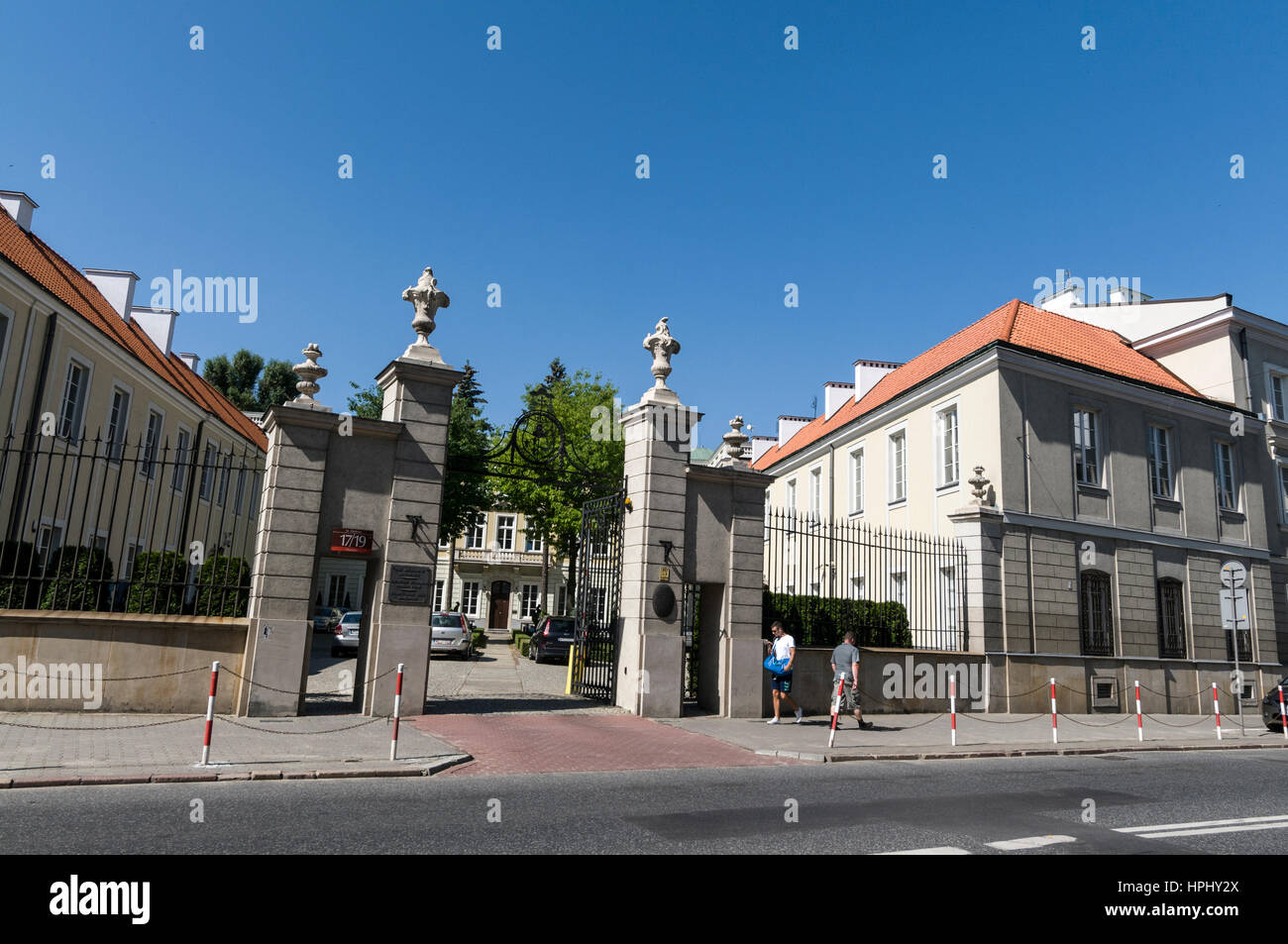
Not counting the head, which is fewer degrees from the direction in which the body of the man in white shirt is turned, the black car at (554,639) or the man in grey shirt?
the black car

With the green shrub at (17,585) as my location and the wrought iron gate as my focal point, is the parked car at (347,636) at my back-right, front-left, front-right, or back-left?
front-left

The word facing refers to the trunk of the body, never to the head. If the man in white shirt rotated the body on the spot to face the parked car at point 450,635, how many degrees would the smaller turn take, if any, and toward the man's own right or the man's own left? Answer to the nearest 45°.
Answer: approximately 45° to the man's own right

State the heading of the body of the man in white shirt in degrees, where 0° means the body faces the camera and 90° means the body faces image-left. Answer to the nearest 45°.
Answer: approximately 90°

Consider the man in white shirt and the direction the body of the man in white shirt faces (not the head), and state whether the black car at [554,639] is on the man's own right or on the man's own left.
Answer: on the man's own right

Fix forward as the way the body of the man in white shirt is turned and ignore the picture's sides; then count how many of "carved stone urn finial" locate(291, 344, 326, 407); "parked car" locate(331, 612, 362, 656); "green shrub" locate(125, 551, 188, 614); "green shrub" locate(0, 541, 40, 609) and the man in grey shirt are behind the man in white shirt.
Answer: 1

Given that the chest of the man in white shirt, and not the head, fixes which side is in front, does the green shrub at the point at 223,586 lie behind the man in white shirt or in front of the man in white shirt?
in front

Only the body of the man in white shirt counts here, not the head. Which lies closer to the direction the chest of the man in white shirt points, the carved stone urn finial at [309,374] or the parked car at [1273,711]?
the carved stone urn finial

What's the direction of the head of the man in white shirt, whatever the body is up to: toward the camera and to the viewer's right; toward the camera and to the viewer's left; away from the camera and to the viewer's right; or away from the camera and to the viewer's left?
toward the camera and to the viewer's left

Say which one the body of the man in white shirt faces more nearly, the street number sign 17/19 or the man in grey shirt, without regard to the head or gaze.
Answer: the street number sign 17/19
